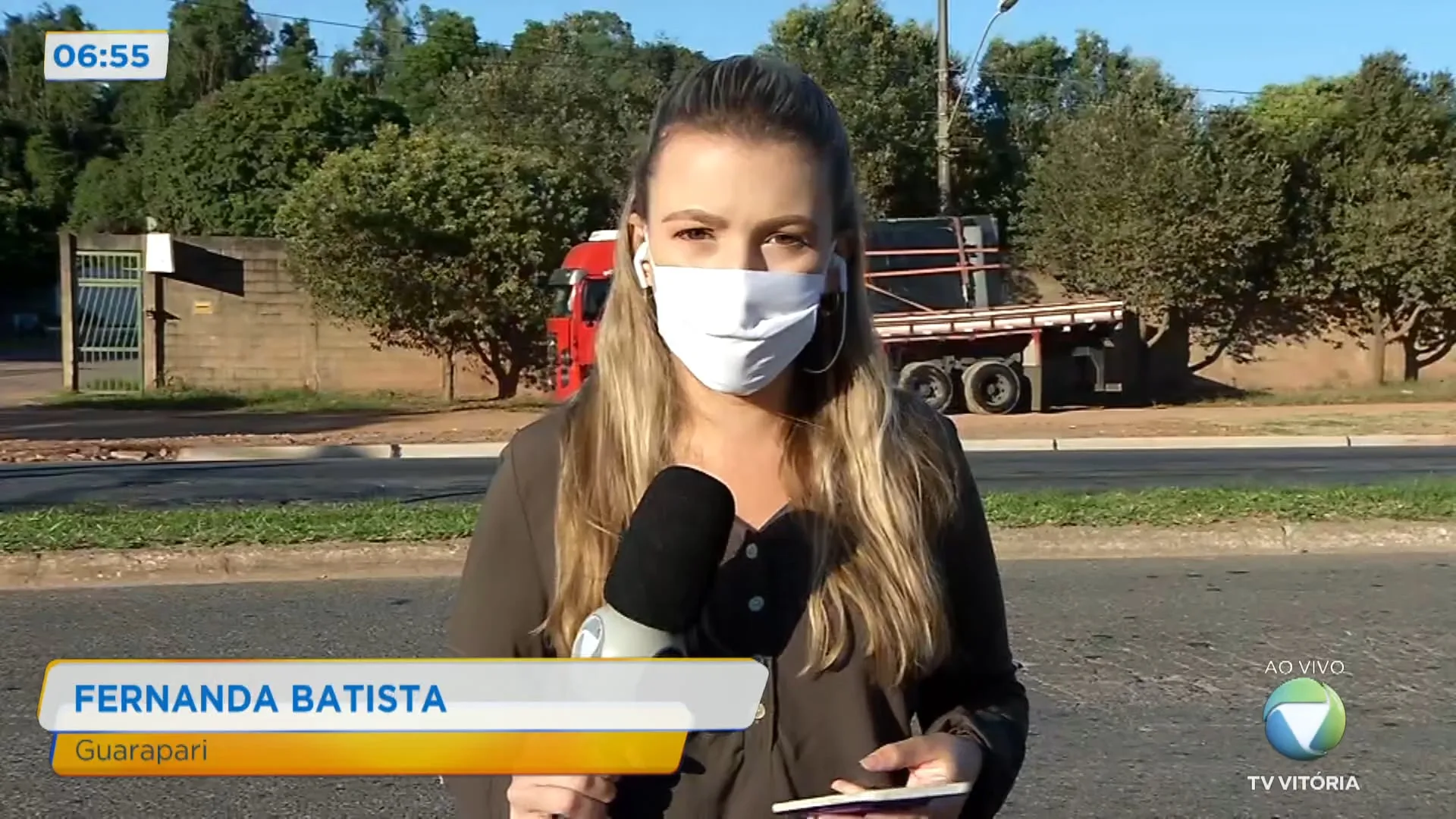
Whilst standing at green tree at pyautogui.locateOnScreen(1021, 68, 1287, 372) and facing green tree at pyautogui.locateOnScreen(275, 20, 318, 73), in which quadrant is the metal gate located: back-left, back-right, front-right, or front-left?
front-left

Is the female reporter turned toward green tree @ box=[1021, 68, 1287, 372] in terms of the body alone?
no

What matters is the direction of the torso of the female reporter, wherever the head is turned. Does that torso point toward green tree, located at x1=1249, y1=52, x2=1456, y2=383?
no

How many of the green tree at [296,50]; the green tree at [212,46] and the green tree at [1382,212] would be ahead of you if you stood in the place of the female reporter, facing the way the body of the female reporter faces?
0

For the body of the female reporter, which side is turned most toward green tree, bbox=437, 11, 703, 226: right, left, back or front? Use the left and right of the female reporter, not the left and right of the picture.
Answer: back

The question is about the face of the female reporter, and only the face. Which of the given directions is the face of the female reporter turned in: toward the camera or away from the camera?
toward the camera

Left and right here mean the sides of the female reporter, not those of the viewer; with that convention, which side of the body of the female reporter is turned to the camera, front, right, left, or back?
front

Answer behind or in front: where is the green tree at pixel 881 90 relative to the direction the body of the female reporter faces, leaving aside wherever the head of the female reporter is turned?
behind

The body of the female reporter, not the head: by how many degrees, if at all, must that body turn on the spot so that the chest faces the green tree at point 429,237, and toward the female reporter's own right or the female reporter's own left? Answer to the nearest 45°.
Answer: approximately 180°

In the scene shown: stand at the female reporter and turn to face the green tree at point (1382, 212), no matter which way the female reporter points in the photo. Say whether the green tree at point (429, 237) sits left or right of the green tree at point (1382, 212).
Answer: left

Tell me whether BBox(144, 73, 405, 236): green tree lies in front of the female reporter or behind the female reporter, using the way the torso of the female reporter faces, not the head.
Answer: behind

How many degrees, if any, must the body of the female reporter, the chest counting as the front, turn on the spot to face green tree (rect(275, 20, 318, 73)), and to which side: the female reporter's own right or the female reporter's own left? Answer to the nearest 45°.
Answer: approximately 180°
